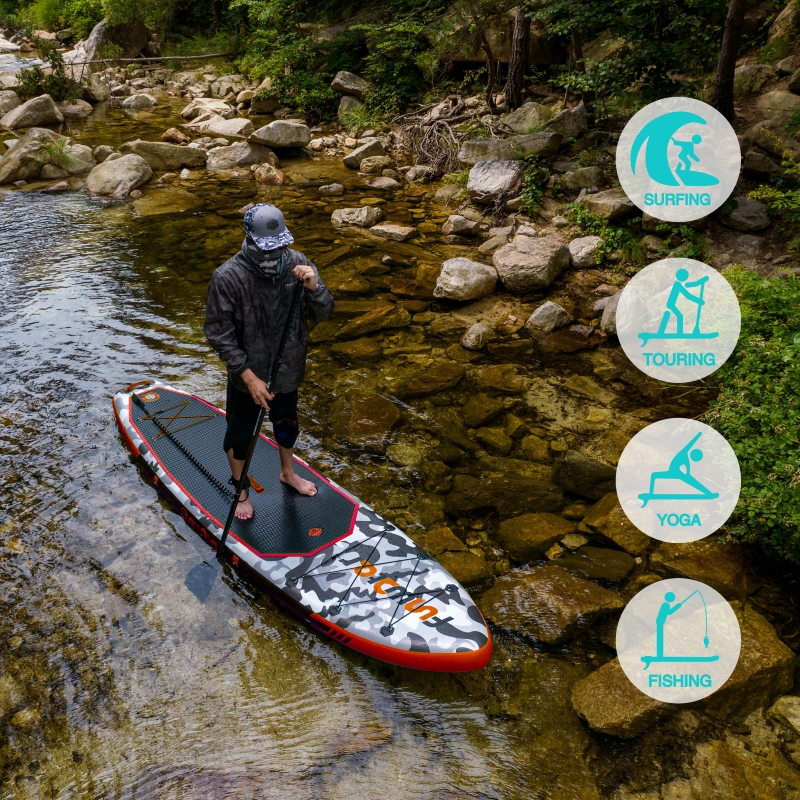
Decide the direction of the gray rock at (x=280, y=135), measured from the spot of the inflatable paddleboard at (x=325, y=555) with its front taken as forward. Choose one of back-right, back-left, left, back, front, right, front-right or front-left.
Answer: back-left

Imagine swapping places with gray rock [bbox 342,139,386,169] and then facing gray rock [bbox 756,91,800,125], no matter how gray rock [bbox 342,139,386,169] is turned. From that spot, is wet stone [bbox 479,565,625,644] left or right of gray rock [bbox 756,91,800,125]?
right

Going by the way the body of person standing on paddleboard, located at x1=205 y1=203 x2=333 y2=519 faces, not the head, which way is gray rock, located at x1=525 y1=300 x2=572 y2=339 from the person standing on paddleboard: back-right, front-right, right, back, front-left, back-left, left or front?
left

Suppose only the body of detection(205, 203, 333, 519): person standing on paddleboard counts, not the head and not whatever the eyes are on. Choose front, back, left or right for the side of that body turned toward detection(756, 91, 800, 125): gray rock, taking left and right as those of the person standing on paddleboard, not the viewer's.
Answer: left

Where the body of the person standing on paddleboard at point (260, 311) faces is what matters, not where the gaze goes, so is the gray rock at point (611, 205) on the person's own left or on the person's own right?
on the person's own left

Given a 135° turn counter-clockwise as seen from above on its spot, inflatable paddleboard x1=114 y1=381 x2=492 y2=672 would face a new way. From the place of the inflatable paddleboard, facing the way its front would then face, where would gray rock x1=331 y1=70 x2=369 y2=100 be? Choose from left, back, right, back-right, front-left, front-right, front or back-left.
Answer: front

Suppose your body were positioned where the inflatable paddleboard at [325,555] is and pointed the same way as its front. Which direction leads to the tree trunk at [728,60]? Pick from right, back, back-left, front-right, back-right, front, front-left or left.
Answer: left

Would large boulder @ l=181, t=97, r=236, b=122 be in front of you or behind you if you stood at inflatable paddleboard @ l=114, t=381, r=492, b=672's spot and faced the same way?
behind

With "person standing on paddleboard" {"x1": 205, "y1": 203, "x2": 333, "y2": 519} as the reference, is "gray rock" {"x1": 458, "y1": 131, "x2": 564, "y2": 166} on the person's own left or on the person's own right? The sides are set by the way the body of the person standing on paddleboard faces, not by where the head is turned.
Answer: on the person's own left

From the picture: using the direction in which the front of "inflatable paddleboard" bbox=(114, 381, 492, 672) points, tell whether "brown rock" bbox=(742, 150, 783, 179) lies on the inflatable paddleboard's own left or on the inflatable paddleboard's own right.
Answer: on the inflatable paddleboard's own left

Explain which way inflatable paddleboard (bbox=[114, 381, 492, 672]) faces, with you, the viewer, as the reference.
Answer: facing the viewer and to the right of the viewer

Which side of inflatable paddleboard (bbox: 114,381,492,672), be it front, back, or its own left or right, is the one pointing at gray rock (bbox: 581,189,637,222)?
left

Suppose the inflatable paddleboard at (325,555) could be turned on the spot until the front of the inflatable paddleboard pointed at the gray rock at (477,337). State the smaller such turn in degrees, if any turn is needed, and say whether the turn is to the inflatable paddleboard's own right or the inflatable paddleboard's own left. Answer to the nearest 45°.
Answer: approximately 90° to the inflatable paddleboard's own left
